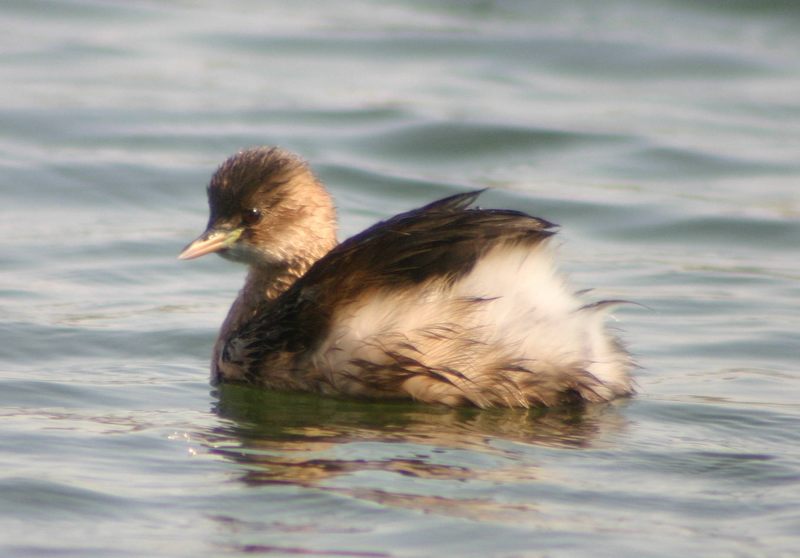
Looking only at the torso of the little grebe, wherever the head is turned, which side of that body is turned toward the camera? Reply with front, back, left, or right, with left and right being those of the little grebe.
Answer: left
